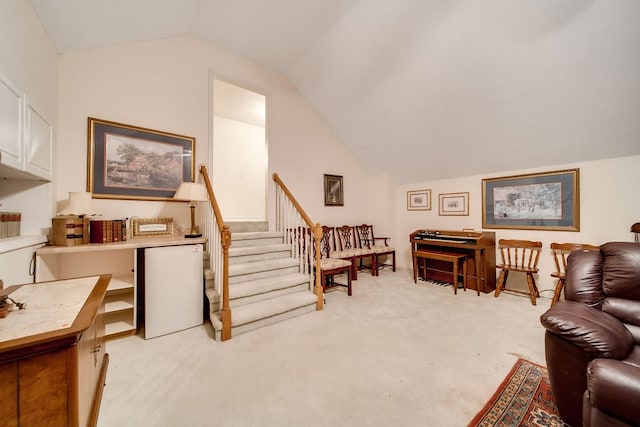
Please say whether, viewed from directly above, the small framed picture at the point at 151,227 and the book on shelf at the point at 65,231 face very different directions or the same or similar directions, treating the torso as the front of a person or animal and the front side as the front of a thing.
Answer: same or similar directions

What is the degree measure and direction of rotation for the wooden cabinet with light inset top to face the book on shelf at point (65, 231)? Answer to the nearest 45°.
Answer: approximately 90° to its left

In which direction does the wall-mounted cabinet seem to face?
to the viewer's right

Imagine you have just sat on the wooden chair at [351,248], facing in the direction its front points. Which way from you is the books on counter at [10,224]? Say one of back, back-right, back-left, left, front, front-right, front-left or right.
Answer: right

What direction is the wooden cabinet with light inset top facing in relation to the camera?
to the viewer's right

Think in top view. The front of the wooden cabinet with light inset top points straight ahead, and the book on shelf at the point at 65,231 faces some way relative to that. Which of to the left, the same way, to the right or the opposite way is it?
to the right

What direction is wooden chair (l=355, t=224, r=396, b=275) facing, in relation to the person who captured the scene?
facing the viewer and to the right of the viewer

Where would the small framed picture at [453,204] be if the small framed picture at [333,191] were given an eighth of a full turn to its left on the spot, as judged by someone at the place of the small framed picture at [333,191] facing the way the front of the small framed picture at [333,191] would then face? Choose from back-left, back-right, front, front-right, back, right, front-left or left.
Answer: front

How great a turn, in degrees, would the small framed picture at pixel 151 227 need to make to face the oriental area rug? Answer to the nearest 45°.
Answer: approximately 45° to its left

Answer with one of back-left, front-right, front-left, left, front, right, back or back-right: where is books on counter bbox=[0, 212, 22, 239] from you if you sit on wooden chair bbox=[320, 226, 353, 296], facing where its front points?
right

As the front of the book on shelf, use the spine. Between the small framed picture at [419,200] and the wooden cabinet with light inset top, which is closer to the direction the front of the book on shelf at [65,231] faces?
the wooden cabinet with light inset top

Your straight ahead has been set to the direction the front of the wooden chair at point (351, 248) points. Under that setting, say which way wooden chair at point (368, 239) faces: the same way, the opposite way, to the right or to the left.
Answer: the same way

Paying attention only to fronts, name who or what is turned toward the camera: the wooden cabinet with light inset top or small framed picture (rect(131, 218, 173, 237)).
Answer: the small framed picture

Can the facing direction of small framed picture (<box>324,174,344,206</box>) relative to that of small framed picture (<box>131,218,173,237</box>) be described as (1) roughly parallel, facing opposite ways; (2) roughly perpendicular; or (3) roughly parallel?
roughly parallel

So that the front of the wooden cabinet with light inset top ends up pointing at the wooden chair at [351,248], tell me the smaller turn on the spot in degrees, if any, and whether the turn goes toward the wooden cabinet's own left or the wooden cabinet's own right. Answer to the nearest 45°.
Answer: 0° — it already faces it
